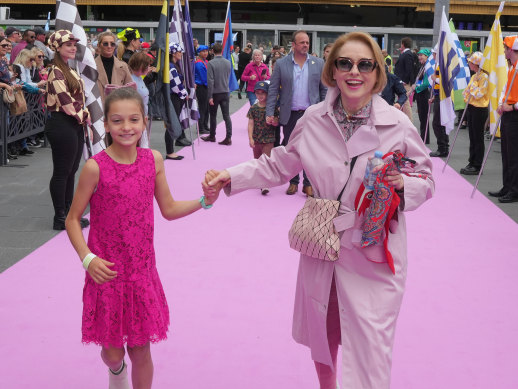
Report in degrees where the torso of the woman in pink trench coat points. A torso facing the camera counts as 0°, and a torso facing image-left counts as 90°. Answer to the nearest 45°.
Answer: approximately 0°

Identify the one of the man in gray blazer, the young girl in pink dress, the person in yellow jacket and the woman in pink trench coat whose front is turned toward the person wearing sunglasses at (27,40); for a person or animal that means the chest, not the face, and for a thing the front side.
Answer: the person in yellow jacket

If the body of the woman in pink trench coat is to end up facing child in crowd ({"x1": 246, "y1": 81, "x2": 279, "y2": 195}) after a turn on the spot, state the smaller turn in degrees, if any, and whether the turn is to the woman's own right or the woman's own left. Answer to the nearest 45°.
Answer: approximately 180°

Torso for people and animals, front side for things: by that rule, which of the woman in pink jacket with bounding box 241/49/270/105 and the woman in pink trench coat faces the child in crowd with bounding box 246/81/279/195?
the woman in pink jacket

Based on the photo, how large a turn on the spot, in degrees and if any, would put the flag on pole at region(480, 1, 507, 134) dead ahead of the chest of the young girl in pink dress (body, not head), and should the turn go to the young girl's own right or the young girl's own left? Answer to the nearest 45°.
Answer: approximately 135° to the young girl's own left

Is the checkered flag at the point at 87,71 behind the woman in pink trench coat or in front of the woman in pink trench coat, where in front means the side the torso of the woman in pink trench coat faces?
behind

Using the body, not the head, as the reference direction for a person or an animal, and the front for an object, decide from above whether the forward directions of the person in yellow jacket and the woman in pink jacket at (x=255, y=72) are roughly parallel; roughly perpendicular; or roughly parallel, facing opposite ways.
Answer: roughly perpendicular
